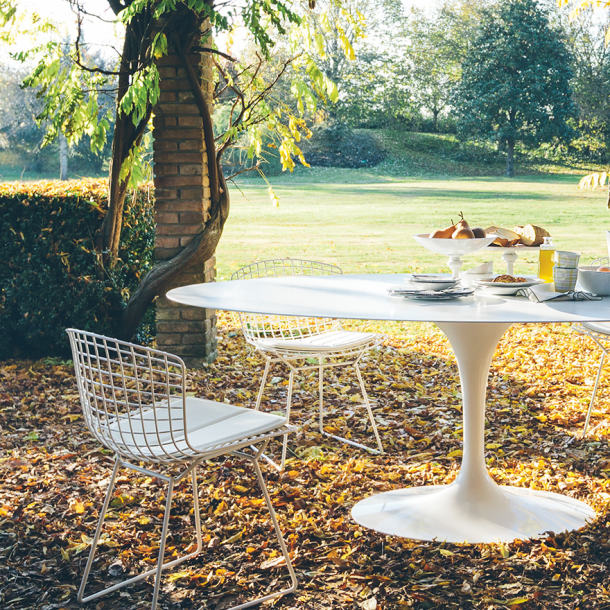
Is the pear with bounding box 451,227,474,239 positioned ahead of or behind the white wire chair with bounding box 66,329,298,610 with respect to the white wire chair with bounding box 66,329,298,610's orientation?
ahead

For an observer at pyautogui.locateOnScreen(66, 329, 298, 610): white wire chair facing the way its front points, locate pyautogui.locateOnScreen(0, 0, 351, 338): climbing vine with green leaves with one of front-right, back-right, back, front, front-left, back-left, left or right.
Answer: front-left

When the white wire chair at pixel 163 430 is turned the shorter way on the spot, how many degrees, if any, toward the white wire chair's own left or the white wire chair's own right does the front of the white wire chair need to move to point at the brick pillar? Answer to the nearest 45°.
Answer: approximately 45° to the white wire chair's own left

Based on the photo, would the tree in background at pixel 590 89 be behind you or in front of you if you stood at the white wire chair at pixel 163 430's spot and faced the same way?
in front

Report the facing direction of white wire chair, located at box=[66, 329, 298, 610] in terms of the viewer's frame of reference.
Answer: facing away from the viewer and to the right of the viewer

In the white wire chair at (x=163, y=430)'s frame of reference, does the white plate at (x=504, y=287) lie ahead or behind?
ahead

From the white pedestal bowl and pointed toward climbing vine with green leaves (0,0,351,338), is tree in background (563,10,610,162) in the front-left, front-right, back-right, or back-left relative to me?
front-right

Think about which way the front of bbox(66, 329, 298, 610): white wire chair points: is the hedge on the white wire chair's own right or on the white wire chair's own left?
on the white wire chair's own left
